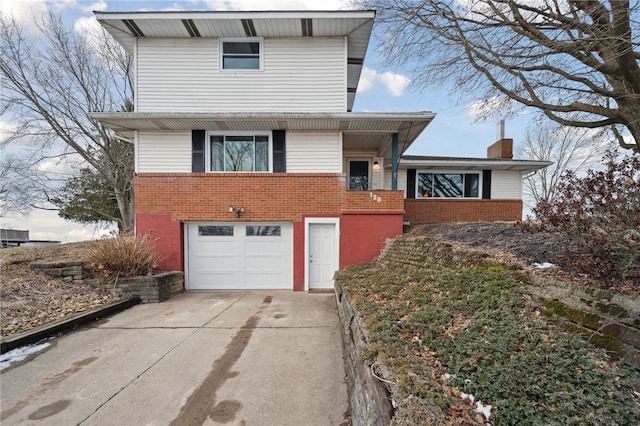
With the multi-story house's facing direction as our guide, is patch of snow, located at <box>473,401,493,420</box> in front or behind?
in front

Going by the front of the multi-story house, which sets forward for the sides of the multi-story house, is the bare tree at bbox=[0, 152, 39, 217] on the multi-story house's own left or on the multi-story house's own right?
on the multi-story house's own right

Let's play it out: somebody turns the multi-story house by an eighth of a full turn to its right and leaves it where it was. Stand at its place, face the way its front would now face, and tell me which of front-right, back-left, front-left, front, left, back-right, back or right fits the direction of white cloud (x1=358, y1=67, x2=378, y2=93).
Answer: back

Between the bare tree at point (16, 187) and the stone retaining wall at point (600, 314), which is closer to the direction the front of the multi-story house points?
the stone retaining wall

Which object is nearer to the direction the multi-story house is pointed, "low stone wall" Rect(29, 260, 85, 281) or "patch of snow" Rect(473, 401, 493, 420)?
the patch of snow

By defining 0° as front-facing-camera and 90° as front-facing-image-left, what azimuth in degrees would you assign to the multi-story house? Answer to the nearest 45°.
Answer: approximately 0°

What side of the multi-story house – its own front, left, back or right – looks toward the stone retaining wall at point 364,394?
front

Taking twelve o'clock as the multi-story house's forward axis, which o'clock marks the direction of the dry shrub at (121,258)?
The dry shrub is roughly at 2 o'clock from the multi-story house.

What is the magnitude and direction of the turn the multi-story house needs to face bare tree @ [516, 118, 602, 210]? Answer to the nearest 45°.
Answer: approximately 135° to its left
